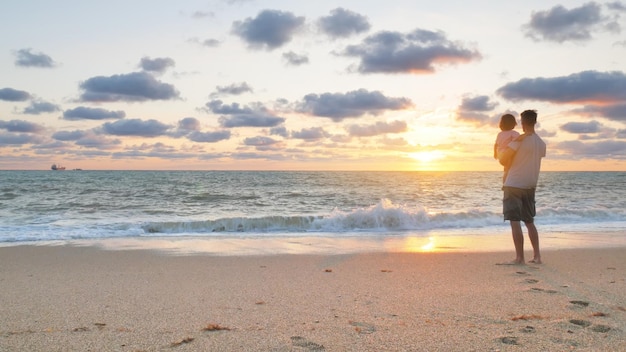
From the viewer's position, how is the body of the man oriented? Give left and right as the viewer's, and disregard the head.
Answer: facing away from the viewer and to the left of the viewer
